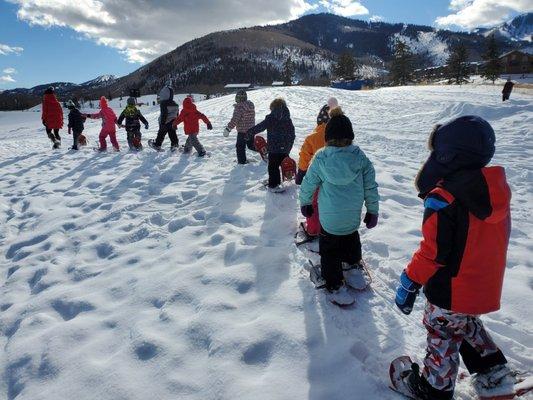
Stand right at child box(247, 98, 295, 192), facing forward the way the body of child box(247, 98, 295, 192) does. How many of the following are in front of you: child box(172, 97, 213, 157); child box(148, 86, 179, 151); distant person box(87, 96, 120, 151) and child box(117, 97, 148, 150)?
4

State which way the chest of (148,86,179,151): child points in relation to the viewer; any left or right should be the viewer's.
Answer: facing to the left of the viewer

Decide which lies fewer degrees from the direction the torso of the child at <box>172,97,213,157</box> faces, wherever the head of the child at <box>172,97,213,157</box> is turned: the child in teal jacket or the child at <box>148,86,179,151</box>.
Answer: the child

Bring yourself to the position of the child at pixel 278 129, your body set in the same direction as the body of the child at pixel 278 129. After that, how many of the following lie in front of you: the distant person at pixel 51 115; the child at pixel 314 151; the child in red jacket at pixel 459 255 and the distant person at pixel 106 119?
2

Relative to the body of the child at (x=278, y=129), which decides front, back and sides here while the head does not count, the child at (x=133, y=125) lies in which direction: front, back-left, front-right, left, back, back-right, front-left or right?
front

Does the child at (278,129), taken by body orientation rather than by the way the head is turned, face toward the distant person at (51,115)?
yes

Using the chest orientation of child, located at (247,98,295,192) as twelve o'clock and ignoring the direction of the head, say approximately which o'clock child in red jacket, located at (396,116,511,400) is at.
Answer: The child in red jacket is roughly at 7 o'clock from the child.

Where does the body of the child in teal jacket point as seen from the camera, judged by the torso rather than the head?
away from the camera

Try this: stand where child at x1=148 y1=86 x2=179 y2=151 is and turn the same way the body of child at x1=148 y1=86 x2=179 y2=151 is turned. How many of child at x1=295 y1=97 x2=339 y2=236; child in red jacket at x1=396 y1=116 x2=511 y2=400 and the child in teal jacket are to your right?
0

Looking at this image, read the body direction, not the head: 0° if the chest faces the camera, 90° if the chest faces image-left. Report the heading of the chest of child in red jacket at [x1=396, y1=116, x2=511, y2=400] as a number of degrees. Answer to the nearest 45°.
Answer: approximately 135°

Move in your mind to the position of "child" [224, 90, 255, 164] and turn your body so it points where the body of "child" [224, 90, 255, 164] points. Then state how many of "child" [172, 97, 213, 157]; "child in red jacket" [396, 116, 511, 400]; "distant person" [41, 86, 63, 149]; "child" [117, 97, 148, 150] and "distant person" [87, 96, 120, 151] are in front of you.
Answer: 4

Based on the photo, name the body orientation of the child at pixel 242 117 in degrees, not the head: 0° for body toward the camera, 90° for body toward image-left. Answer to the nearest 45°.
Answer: approximately 135°

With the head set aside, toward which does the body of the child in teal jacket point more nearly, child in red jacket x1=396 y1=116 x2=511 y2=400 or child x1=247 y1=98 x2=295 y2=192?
the child

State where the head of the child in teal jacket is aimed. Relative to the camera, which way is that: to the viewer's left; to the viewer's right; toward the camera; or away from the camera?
away from the camera

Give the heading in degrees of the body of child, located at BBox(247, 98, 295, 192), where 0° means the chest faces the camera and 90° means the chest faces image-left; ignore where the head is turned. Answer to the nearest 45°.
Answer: approximately 135°

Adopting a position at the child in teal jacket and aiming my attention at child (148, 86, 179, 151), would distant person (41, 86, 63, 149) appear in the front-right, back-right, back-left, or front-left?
front-left

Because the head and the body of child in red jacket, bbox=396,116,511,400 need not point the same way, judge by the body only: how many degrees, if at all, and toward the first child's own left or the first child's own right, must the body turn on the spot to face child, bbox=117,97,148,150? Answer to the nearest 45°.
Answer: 0° — they already face them

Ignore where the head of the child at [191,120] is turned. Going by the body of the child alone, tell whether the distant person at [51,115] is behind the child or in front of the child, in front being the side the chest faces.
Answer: in front
